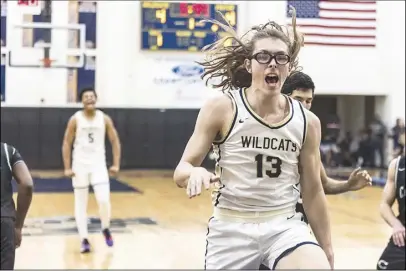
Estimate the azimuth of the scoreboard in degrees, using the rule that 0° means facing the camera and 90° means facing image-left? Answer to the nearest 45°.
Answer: approximately 0°

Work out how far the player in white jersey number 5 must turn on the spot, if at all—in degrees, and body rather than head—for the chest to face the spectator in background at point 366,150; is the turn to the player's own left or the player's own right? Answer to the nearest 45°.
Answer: approximately 135° to the player's own left

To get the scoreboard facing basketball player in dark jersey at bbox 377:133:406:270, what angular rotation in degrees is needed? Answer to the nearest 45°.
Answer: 0° — it already faces them

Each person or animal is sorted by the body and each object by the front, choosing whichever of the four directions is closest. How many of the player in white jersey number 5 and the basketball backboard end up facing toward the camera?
2

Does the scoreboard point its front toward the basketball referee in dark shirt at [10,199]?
yes

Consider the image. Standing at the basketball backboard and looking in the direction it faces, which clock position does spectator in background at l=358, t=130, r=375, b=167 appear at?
The spectator in background is roughly at 9 o'clock from the basketball backboard.

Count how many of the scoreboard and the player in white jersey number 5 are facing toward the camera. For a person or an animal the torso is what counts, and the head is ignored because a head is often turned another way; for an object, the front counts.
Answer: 2

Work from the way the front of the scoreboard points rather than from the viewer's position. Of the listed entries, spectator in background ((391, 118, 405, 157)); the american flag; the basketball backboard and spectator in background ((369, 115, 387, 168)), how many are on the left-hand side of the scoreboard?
3

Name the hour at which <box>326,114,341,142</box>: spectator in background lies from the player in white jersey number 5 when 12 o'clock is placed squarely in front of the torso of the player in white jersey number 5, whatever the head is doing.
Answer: The spectator in background is roughly at 7 o'clock from the player in white jersey number 5.

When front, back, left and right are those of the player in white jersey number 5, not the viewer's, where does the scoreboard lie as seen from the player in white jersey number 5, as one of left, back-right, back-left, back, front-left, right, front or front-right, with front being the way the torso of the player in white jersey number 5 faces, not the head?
back
